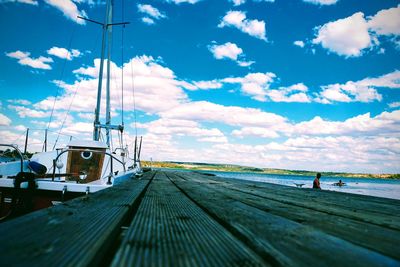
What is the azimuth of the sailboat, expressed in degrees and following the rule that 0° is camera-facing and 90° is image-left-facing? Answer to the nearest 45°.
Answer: approximately 225°
